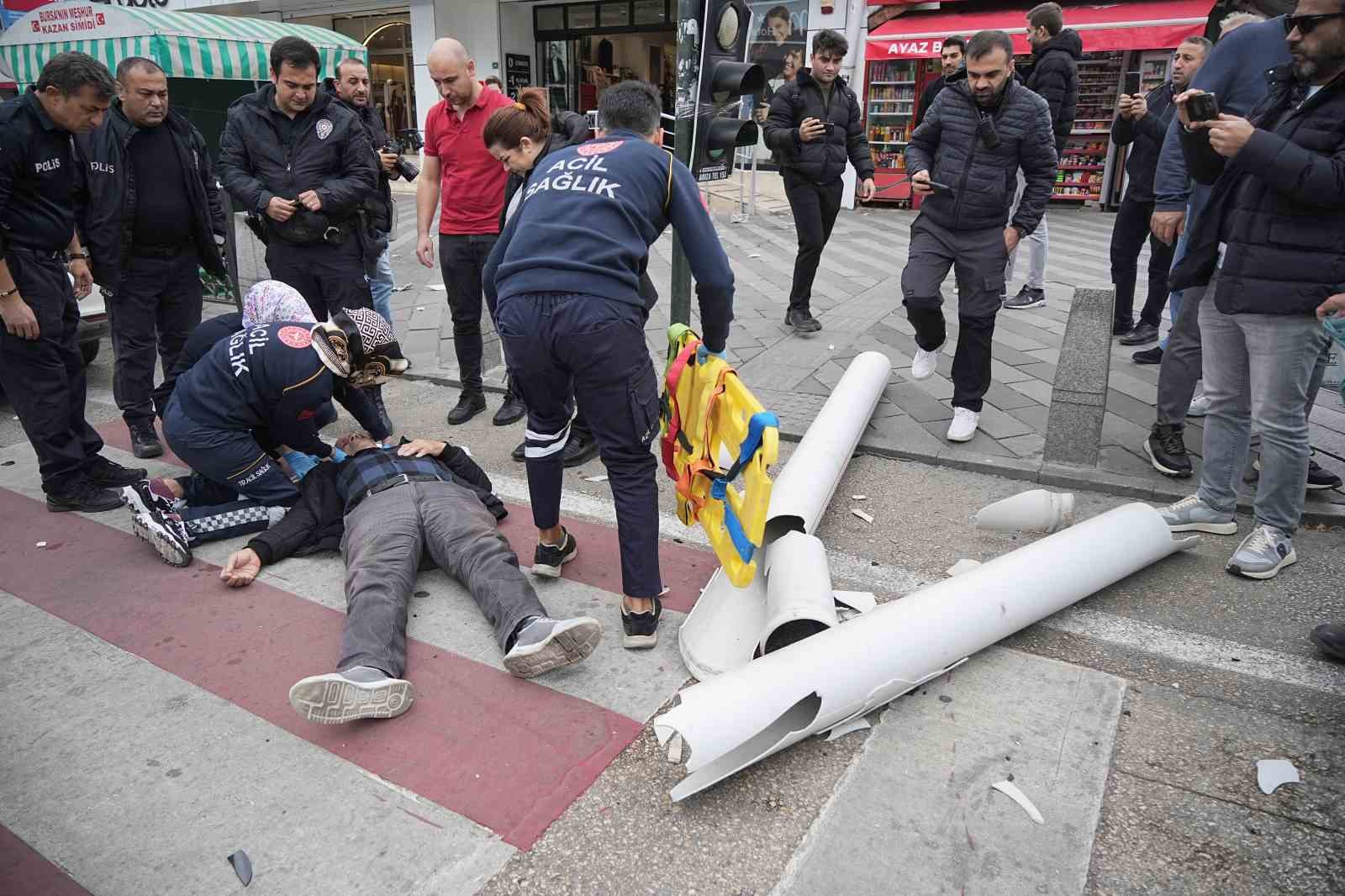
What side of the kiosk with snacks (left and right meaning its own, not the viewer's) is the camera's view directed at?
front

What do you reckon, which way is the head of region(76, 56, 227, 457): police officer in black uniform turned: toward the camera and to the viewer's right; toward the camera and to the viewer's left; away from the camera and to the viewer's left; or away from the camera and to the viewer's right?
toward the camera and to the viewer's right

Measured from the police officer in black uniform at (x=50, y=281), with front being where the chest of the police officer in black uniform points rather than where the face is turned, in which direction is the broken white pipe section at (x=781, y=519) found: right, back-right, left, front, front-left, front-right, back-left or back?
front

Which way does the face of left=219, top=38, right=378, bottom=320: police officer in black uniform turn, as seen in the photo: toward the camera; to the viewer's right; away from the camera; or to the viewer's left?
toward the camera

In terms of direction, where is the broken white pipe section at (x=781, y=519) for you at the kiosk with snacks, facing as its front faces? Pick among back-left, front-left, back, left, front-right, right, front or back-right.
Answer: front

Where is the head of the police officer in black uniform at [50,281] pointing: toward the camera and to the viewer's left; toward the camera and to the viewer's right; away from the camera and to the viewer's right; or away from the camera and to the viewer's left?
toward the camera and to the viewer's right

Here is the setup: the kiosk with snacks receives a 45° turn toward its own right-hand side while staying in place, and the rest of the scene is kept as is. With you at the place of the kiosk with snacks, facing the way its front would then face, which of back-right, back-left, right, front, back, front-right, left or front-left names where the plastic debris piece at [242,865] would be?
front-left

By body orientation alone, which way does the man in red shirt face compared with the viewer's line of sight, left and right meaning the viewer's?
facing the viewer and to the left of the viewer

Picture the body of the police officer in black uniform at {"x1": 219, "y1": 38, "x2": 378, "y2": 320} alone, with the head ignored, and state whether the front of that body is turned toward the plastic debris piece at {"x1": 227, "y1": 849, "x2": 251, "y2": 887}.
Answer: yes

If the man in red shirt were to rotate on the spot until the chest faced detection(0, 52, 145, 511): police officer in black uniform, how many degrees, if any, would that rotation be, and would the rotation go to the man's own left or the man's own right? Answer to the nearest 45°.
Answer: approximately 90° to the man's own right

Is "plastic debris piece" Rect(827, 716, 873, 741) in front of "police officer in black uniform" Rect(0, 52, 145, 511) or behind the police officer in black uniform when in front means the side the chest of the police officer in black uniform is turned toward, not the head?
in front

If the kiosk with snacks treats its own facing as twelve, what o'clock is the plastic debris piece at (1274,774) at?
The plastic debris piece is roughly at 12 o'clock from the kiosk with snacks.

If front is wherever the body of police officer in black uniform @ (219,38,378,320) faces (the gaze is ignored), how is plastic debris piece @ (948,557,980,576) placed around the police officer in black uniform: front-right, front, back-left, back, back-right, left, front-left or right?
front-left

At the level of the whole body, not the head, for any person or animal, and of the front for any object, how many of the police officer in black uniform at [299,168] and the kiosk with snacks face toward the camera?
2

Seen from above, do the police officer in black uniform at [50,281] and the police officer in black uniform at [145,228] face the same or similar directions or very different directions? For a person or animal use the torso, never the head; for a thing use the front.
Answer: same or similar directions

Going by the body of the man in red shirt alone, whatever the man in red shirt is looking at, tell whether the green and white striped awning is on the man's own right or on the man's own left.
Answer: on the man's own right

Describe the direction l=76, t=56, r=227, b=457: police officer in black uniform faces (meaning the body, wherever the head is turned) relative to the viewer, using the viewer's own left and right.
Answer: facing the viewer and to the right of the viewer
